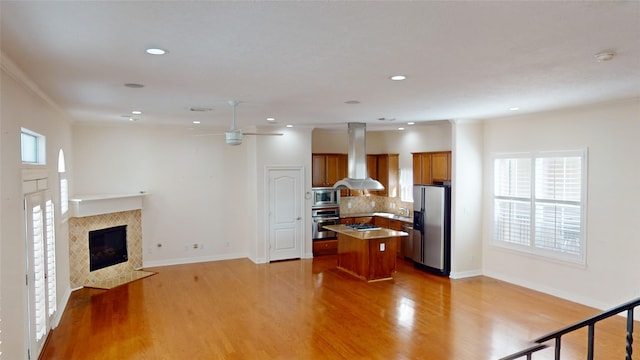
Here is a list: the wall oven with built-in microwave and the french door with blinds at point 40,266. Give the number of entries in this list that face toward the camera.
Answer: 1

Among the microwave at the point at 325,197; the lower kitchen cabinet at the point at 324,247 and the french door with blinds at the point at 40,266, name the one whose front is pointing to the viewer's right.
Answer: the french door with blinds

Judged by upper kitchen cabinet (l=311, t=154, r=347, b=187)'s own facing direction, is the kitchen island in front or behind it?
in front

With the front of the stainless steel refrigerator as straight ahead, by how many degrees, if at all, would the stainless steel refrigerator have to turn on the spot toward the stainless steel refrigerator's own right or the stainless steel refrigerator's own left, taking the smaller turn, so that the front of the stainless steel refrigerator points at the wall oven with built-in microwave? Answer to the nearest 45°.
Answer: approximately 45° to the stainless steel refrigerator's own right

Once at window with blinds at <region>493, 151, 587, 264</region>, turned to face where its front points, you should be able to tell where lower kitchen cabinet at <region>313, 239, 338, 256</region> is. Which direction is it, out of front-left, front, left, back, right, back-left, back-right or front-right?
front-right

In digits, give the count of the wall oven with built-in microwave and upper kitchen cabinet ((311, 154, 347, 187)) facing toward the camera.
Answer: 2

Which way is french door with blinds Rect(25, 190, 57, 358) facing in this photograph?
to the viewer's right

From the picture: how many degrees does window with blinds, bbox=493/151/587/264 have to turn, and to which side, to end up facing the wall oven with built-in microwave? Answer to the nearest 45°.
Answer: approximately 45° to its right

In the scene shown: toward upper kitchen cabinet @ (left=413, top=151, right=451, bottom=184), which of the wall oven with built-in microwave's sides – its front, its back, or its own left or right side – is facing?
left

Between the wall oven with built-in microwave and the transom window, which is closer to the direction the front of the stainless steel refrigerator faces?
the transom window

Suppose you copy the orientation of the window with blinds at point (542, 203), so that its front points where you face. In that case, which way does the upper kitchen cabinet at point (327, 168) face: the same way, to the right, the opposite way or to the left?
to the left

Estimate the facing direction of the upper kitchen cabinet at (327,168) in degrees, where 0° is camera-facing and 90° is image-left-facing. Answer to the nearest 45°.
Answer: approximately 0°

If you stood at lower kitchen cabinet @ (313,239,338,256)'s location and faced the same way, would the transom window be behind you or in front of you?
in front
